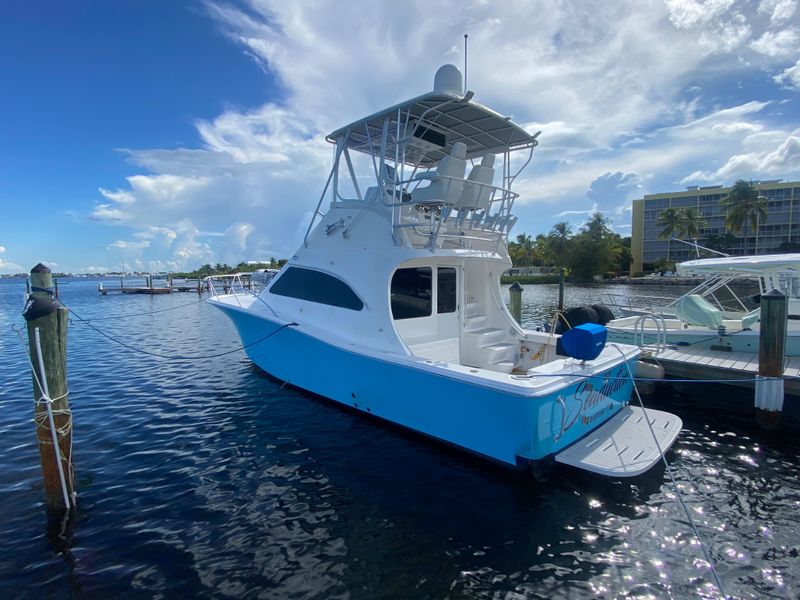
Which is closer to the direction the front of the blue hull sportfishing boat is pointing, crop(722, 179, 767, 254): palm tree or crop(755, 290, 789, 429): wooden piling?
the palm tree

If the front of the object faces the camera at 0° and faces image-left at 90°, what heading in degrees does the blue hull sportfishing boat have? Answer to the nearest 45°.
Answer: approximately 135°

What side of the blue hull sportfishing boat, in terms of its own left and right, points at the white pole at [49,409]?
left

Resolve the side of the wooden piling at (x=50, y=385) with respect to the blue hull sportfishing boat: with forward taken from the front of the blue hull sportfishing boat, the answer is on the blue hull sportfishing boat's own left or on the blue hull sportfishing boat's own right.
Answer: on the blue hull sportfishing boat's own left

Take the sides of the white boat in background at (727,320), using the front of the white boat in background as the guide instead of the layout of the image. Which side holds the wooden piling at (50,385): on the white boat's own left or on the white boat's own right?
on the white boat's own left

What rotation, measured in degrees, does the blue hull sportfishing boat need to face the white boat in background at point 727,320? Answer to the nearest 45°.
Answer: approximately 90° to its right

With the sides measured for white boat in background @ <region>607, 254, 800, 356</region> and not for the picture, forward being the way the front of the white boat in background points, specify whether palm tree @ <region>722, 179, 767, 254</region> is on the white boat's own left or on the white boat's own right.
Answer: on the white boat's own right

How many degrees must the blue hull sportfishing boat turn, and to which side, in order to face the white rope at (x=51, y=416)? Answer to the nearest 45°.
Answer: approximately 90° to its left

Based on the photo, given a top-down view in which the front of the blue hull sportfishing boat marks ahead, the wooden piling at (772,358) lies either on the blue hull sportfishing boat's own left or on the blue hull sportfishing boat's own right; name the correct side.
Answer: on the blue hull sportfishing boat's own right
